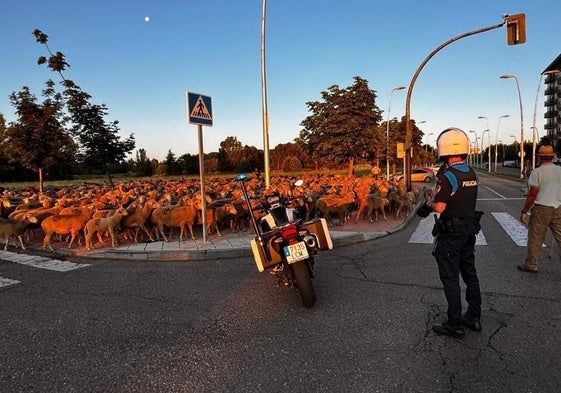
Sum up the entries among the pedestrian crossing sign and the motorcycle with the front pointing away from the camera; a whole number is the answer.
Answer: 1

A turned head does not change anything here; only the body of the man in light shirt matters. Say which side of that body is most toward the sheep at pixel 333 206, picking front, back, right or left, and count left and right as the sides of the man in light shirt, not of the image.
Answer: front

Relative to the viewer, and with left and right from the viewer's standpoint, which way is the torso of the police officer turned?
facing away from the viewer and to the left of the viewer

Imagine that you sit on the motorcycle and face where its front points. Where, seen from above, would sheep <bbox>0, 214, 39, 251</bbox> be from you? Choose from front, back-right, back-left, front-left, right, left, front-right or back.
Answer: front-left

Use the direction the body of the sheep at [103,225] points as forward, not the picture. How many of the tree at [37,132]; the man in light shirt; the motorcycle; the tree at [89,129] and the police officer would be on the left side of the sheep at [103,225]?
2

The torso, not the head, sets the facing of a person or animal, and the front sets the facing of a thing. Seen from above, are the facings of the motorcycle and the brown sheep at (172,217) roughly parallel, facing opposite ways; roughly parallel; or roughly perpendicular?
roughly perpendicular

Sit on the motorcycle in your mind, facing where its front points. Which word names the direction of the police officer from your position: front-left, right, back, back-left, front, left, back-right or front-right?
back-right
